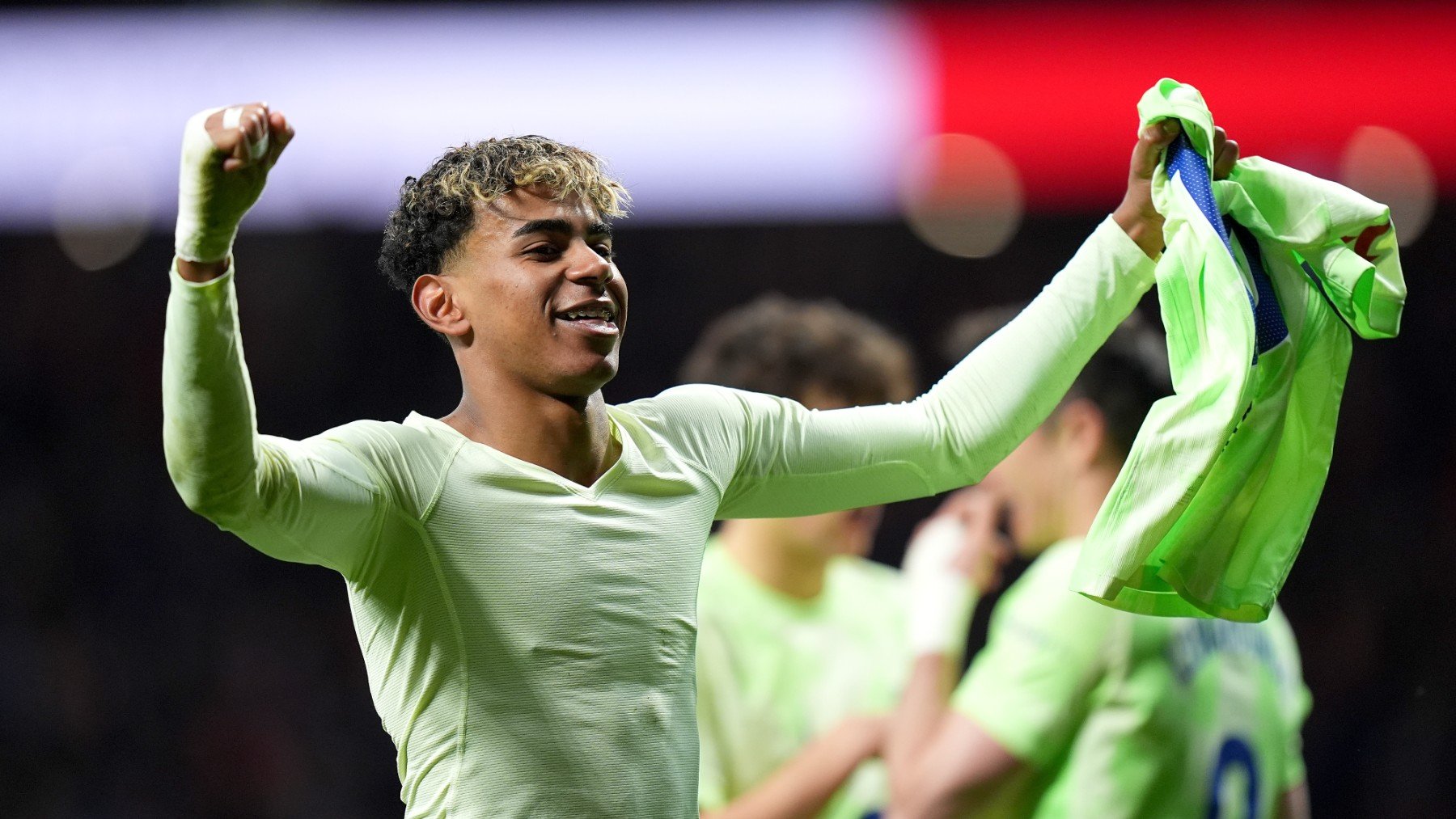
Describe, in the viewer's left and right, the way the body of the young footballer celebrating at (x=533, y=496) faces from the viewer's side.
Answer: facing the viewer and to the right of the viewer

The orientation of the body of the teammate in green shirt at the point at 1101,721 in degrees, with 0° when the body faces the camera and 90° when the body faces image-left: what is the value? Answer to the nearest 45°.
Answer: approximately 135°

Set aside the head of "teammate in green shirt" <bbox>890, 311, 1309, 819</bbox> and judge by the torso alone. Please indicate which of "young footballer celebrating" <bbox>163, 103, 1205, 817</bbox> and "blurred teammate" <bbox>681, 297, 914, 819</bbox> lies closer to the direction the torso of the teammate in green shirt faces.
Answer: the blurred teammate

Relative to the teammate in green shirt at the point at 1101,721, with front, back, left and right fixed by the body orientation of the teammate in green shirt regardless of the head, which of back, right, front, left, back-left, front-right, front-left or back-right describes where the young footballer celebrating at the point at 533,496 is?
left

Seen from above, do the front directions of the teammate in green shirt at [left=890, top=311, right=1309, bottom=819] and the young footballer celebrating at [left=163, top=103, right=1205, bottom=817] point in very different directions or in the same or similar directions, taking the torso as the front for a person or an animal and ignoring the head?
very different directions

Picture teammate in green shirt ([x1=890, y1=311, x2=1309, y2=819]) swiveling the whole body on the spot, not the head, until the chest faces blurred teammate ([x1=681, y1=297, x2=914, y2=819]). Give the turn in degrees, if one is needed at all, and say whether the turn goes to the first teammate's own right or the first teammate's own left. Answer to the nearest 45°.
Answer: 0° — they already face them
